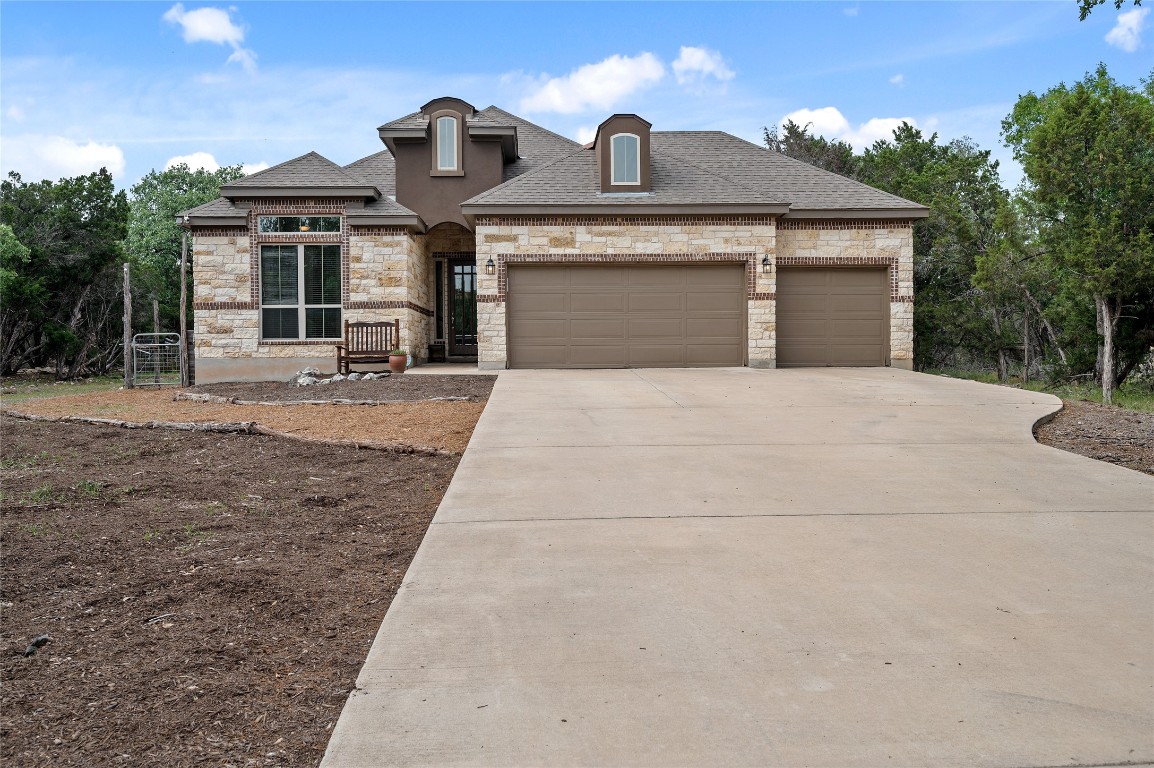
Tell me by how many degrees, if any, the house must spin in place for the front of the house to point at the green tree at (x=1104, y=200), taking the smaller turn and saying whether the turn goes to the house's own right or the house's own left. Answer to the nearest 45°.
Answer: approximately 90° to the house's own left

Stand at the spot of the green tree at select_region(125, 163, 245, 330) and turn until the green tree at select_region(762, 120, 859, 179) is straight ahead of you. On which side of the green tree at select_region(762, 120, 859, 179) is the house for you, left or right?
right

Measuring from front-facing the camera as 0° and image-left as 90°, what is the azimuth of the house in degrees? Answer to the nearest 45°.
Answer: approximately 0°

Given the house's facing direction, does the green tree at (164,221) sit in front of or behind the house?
behind

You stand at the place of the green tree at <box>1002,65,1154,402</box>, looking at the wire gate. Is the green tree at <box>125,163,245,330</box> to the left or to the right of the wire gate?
right
